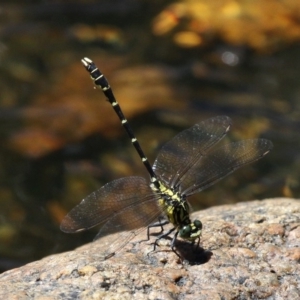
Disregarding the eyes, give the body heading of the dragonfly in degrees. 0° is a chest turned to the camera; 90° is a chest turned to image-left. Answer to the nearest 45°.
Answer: approximately 315°
